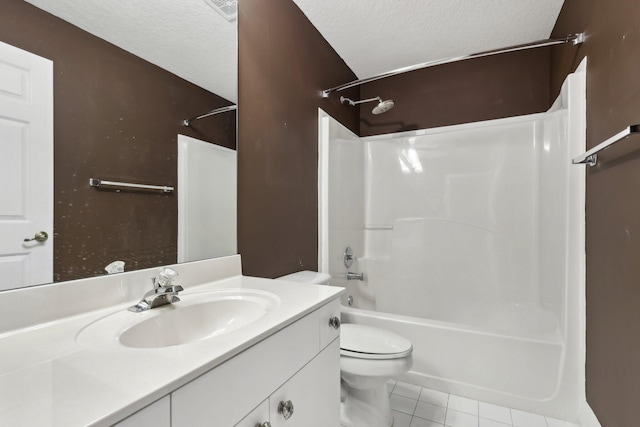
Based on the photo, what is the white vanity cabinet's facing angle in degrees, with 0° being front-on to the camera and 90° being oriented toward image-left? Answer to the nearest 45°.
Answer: approximately 315°

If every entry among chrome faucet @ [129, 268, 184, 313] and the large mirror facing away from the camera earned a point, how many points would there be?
0

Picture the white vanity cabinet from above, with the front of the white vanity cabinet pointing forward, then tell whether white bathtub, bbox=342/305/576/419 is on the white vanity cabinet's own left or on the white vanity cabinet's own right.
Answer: on the white vanity cabinet's own left

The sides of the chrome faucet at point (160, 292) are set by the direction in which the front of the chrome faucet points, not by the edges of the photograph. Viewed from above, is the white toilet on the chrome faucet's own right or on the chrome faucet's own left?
on the chrome faucet's own left

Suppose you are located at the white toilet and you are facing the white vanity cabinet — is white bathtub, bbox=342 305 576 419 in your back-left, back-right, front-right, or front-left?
back-left

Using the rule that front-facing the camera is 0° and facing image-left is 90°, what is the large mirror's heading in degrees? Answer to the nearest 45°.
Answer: approximately 315°

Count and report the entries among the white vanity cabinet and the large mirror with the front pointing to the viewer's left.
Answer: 0

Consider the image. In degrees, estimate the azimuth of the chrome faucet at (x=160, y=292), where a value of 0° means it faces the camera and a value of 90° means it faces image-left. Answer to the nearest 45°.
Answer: approximately 315°

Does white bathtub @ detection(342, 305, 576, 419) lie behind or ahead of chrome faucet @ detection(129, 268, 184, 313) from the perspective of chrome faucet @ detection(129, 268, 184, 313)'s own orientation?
ahead
